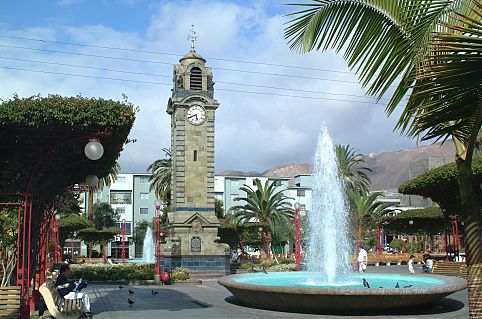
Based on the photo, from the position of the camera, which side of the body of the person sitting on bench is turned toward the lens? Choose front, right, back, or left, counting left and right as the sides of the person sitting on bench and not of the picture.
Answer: right

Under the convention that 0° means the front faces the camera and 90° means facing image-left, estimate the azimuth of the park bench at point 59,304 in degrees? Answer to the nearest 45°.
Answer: approximately 270°

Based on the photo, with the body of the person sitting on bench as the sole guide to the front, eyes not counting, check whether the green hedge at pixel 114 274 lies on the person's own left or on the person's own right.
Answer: on the person's own left

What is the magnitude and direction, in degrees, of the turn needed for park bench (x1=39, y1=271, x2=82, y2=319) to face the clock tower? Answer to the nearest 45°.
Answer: approximately 90° to its left

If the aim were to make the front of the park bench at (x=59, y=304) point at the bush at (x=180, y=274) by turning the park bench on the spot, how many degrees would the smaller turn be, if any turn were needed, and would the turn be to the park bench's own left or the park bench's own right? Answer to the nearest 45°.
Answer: approximately 90° to the park bench's own left
